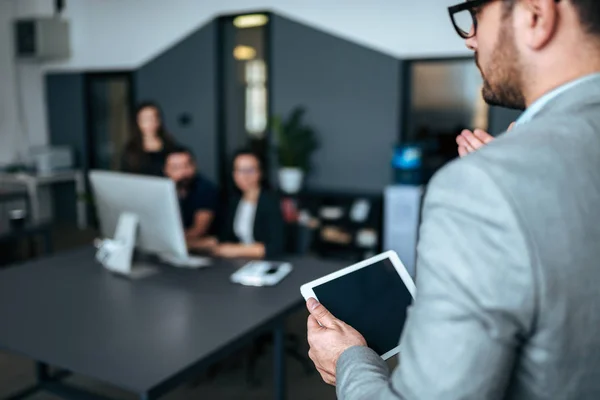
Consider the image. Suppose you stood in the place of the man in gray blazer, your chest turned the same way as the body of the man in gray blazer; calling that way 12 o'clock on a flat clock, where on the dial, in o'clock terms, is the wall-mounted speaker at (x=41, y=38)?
The wall-mounted speaker is roughly at 12 o'clock from the man in gray blazer.

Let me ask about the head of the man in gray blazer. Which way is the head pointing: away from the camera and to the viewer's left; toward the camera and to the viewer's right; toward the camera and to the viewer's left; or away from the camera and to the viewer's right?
away from the camera and to the viewer's left

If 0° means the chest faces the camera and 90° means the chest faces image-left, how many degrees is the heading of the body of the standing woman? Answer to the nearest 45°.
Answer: approximately 0°

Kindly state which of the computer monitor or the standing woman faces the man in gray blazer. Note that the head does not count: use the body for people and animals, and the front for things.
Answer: the standing woman

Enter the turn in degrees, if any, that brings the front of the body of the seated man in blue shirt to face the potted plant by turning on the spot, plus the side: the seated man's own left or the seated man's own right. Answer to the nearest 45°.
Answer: approximately 180°

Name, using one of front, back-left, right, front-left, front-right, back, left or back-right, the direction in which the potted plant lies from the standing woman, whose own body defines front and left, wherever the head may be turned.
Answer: back-left

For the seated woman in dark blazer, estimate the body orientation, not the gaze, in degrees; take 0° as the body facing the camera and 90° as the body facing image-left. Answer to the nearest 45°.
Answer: approximately 45°

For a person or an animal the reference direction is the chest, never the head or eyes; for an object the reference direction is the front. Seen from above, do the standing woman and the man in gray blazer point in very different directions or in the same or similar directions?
very different directions
